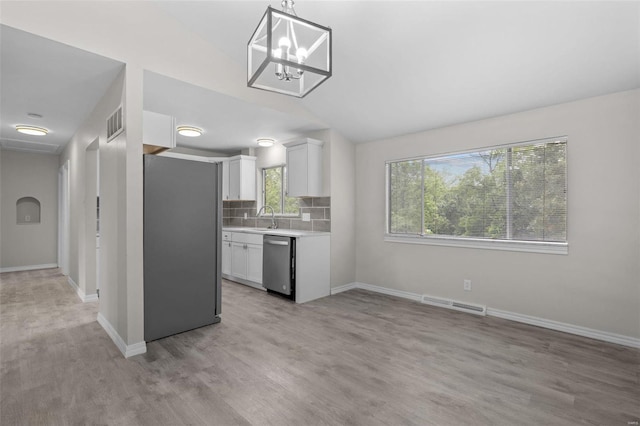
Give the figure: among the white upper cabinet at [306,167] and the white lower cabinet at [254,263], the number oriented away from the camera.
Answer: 0

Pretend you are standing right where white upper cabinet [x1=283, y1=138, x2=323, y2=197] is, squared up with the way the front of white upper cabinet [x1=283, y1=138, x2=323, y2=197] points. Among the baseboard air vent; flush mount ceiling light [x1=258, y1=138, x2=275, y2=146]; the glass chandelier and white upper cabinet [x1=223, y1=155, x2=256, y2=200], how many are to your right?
2

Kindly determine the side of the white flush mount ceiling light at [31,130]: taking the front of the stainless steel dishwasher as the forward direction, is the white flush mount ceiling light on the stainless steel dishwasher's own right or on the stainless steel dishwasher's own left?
on the stainless steel dishwasher's own right

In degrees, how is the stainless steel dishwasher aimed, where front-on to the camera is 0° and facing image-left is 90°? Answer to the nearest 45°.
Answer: approximately 45°
